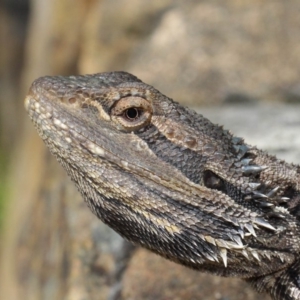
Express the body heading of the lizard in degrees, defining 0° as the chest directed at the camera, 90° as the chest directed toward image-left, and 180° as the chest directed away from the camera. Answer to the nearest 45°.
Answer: approximately 90°
